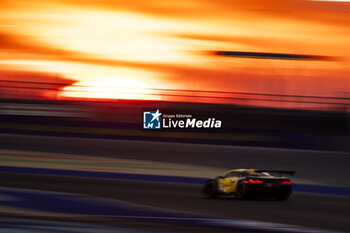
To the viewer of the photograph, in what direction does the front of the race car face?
facing away from the viewer and to the left of the viewer
